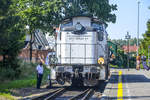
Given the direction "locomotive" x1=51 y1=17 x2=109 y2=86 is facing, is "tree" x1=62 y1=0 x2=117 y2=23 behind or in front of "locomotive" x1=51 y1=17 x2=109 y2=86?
behind

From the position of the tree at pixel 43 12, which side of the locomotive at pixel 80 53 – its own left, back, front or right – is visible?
back

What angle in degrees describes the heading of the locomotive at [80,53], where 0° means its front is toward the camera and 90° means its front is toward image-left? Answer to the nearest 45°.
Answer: approximately 0°
